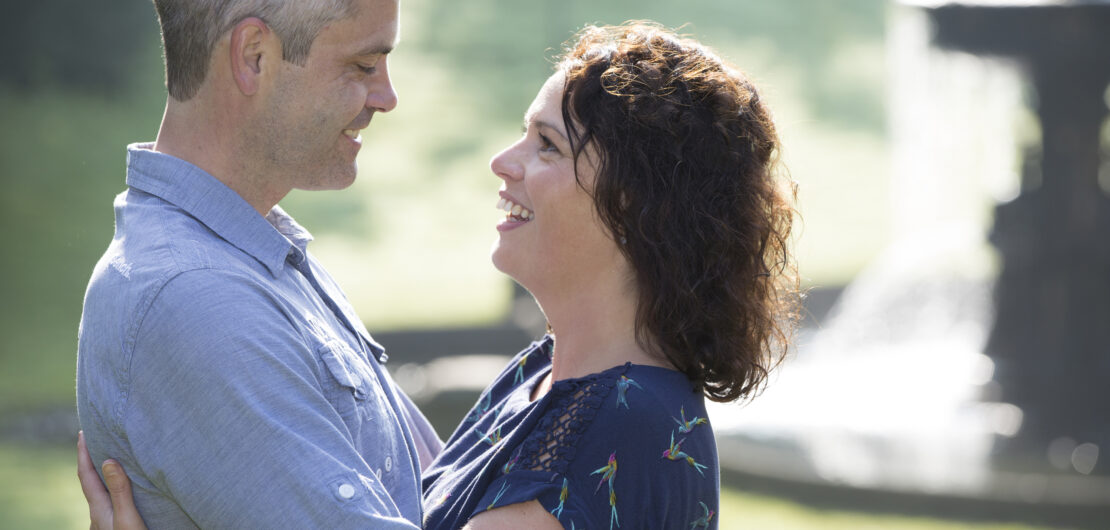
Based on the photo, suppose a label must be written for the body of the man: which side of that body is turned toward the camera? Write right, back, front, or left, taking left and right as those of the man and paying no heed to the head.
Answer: right

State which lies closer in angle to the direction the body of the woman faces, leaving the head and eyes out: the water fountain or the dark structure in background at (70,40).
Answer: the dark structure in background

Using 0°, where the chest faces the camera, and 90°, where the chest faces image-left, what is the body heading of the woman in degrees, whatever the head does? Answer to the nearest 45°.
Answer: approximately 90°

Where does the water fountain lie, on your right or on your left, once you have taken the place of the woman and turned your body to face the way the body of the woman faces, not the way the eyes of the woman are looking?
on your right

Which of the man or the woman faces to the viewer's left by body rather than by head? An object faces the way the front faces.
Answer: the woman

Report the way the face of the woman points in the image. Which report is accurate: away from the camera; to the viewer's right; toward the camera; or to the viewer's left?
to the viewer's left

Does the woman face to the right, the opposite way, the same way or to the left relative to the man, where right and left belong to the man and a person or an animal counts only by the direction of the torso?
the opposite way

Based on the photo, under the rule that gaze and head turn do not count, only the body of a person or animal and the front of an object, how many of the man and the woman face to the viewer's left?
1

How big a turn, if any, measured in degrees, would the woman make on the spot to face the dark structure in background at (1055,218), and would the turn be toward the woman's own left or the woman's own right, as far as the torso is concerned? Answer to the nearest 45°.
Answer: approximately 135° to the woman's own right

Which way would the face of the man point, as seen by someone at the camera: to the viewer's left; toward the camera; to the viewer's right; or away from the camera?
to the viewer's right
